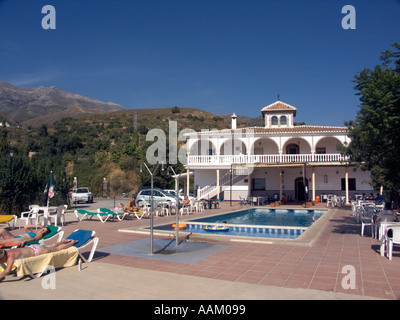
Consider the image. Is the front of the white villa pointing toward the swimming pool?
yes

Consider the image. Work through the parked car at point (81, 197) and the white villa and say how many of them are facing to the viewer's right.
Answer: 0

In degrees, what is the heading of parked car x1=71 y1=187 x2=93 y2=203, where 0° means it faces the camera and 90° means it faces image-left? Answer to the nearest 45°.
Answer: approximately 0°

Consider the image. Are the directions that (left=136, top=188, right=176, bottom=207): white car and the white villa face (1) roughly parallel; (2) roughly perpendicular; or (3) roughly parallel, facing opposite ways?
roughly perpendicular

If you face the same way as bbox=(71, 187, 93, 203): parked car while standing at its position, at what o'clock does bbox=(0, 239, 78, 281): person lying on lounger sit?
The person lying on lounger is roughly at 12 o'clock from the parked car.

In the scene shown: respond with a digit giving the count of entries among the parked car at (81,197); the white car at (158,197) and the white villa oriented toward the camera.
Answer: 2

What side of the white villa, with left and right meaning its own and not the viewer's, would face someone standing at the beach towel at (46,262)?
front

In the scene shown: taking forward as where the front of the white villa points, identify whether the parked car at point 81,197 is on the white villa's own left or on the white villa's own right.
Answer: on the white villa's own right
